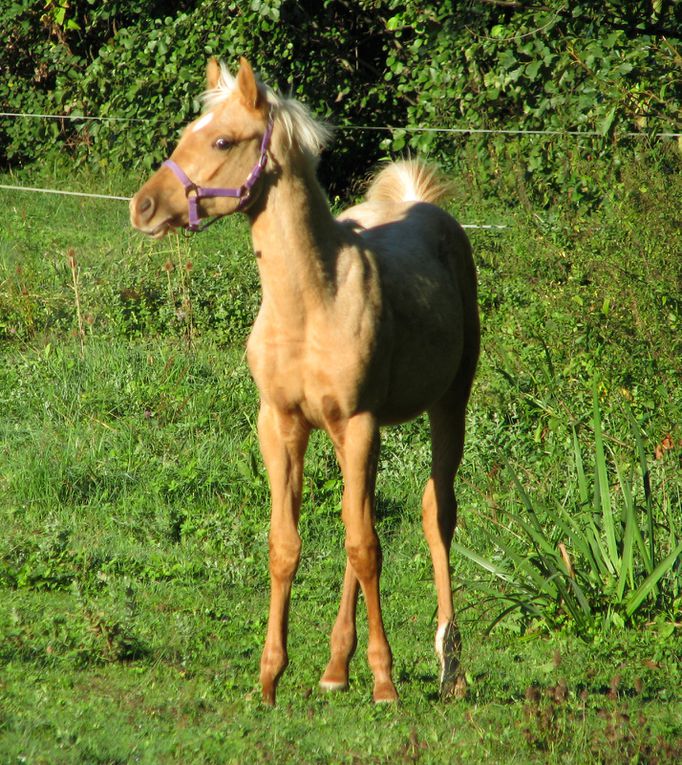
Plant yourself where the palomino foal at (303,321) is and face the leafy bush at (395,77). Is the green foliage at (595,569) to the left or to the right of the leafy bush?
right

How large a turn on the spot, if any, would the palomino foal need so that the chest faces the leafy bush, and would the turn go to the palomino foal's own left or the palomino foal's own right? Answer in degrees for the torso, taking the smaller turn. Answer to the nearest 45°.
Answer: approximately 135° to the palomino foal's own right

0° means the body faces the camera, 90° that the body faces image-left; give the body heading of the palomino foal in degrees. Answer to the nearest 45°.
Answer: approximately 45°

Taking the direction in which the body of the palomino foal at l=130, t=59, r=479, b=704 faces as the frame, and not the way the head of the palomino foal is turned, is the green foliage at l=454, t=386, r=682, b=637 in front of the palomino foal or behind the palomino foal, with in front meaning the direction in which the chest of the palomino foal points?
behind
